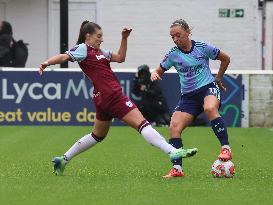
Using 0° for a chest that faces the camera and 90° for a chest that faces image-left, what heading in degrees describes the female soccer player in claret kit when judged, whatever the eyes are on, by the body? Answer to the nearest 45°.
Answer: approximately 315°

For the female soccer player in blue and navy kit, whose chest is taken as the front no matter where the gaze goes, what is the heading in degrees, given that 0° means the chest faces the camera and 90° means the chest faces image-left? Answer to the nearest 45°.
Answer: approximately 45°

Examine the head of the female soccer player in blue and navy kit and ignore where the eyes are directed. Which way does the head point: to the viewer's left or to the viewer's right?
to the viewer's left

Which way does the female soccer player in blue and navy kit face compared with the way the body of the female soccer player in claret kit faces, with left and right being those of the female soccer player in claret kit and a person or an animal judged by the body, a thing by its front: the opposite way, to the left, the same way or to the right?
to the right

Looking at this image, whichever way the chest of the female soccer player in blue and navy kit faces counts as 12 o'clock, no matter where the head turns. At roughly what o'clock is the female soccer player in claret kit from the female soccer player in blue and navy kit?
The female soccer player in claret kit is roughly at 1 o'clock from the female soccer player in blue and navy kit.
